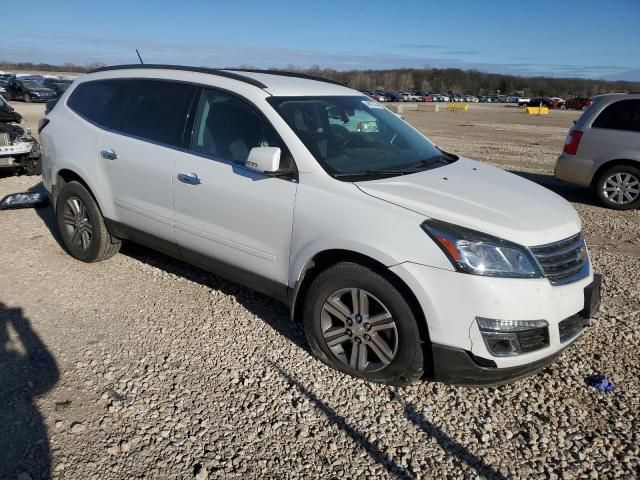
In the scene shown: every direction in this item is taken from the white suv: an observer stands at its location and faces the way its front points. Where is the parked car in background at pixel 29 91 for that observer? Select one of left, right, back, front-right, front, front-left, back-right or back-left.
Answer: back

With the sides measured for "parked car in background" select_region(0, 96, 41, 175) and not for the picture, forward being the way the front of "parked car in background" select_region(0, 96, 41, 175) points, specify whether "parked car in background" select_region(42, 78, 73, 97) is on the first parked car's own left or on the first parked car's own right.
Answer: on the first parked car's own left

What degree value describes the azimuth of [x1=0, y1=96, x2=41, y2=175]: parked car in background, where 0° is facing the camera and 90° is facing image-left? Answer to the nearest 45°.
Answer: approximately 315°

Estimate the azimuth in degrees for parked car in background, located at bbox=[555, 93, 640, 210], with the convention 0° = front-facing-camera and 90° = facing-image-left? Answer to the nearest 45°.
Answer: approximately 270°

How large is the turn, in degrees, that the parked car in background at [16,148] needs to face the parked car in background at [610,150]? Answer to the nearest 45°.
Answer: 0° — it already faces it

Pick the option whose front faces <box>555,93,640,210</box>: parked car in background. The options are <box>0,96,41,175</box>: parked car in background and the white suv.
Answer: <box>0,96,41,175</box>: parked car in background

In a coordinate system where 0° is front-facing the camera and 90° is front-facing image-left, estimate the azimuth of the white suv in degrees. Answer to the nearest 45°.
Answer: approximately 315°

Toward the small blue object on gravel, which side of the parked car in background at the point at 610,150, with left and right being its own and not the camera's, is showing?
right

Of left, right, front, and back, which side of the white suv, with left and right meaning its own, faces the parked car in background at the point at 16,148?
back
